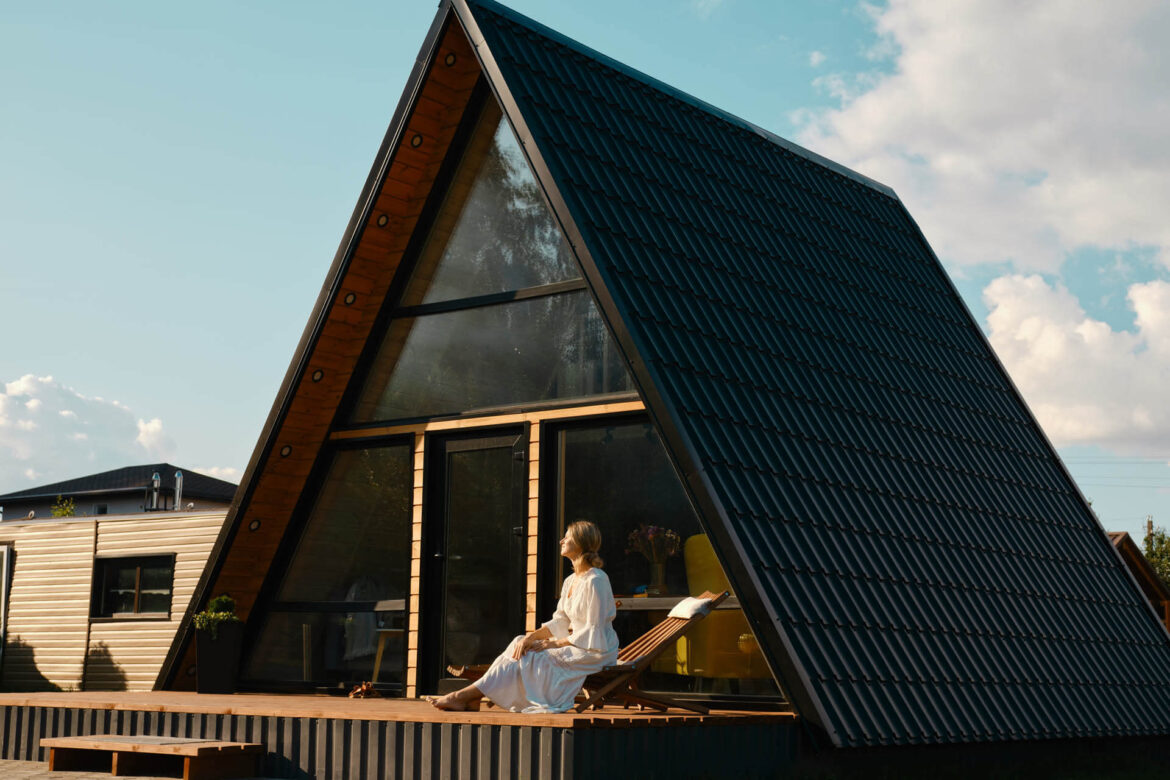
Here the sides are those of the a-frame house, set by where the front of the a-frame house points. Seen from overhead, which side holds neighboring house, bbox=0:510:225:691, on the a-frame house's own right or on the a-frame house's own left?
on the a-frame house's own right

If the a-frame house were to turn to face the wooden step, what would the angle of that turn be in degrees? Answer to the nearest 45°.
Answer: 0° — it already faces it

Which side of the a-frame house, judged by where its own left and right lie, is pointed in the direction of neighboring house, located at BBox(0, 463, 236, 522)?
right

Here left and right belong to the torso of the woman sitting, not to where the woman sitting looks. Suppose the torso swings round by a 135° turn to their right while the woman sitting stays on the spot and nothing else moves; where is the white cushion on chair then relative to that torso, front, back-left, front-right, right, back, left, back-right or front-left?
front

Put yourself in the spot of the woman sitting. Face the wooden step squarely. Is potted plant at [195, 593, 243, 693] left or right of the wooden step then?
right

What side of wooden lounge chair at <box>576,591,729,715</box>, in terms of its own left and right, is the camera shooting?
left

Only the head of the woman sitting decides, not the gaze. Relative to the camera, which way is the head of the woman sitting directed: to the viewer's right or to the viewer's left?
to the viewer's left

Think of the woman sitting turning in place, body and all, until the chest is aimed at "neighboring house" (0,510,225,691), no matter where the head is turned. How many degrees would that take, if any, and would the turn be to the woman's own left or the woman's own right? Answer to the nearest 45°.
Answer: approximately 45° to the woman's own right

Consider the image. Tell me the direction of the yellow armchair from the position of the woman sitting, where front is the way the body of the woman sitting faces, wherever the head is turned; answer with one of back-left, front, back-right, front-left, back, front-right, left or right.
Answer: back-right

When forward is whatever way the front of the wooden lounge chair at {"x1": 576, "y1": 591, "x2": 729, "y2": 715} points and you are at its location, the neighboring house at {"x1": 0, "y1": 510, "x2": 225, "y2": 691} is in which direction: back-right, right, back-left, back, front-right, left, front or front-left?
front-right

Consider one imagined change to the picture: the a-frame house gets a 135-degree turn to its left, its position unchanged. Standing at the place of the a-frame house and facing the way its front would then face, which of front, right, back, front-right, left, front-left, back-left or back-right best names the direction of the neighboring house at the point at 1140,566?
front-left

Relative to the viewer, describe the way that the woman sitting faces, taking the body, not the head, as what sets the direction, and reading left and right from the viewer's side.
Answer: facing to the left of the viewer
